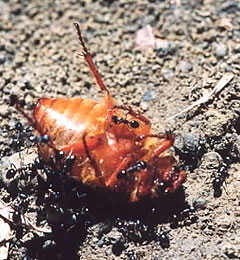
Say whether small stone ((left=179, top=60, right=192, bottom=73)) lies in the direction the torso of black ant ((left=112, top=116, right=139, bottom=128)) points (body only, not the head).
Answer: no

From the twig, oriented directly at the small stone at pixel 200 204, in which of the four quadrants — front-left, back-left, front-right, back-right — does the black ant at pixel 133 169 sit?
front-right

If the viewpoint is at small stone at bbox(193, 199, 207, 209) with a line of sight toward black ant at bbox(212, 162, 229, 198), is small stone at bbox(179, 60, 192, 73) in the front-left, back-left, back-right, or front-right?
front-left

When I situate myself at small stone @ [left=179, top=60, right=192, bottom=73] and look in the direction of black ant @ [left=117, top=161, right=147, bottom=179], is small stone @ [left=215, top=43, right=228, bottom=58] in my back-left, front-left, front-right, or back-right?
back-left

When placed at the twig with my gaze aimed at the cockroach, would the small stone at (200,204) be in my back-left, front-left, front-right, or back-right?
front-left

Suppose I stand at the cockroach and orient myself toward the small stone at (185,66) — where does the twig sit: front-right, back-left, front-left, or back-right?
front-right
